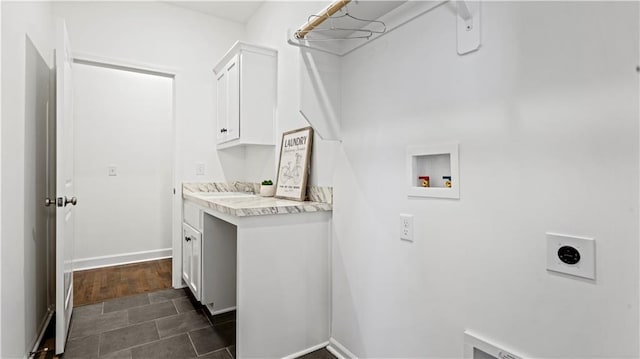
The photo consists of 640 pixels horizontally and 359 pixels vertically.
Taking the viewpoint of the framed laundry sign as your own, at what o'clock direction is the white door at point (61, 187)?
The white door is roughly at 1 o'clock from the framed laundry sign.

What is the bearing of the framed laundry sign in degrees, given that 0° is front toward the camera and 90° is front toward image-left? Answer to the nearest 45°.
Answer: approximately 45°

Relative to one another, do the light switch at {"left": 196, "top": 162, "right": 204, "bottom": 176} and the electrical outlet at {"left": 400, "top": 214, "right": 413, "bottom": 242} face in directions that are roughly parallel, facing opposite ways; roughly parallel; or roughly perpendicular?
roughly perpendicular

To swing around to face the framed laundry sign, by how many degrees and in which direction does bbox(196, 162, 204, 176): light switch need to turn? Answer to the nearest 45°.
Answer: approximately 45° to its left

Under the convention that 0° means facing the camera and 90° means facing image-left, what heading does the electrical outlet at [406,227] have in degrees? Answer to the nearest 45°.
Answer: approximately 45°

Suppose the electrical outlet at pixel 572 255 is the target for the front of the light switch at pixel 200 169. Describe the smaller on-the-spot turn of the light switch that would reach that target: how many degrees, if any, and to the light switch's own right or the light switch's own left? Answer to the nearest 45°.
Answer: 0° — it already faces it

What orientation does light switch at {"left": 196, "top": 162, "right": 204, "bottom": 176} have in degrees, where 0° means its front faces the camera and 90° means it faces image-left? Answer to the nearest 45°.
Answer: approximately 0°
